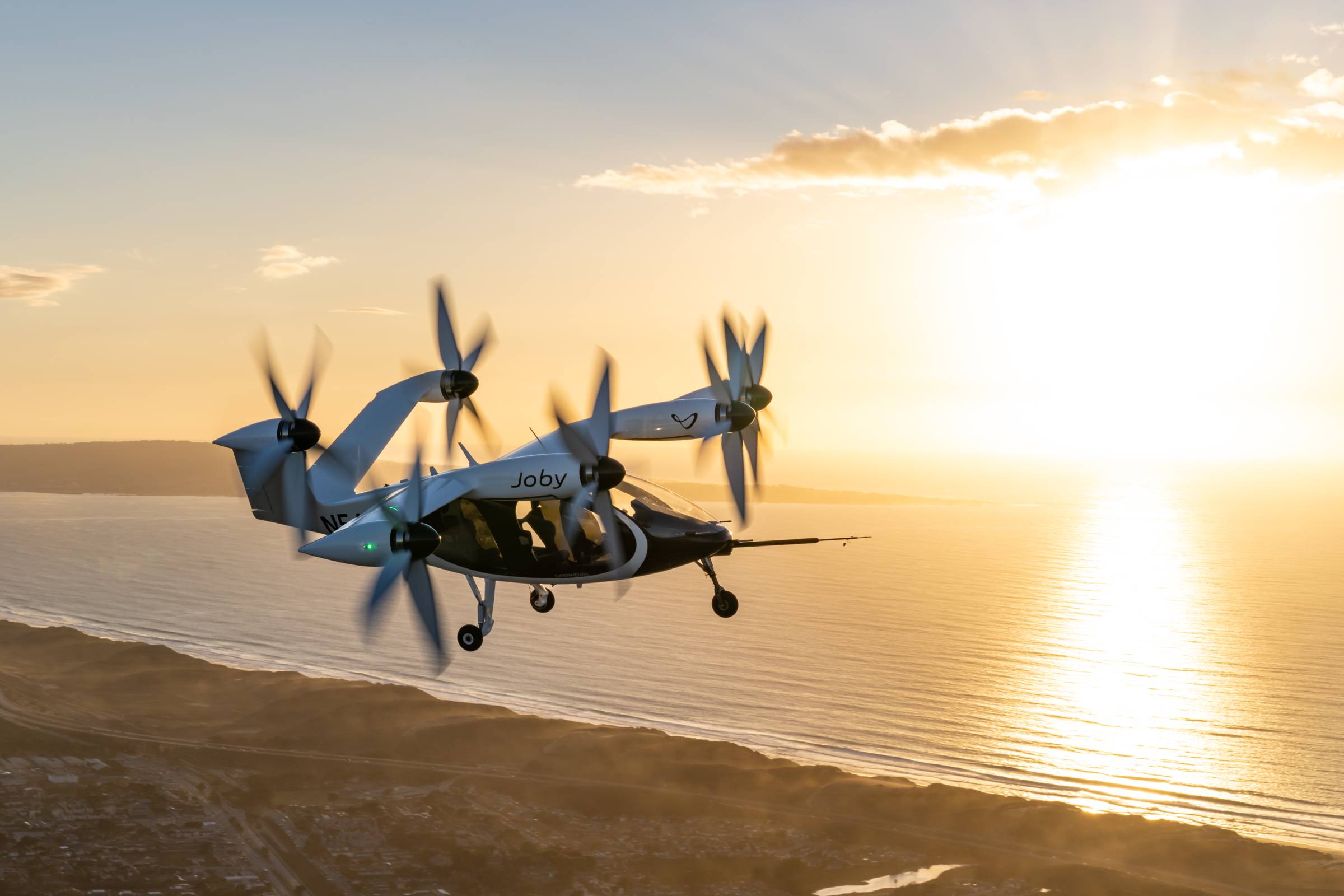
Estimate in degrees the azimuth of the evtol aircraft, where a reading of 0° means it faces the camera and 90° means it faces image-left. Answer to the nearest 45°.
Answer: approximately 315°
